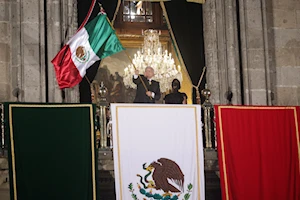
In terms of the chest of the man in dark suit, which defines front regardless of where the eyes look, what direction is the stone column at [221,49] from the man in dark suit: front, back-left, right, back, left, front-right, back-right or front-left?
front-left

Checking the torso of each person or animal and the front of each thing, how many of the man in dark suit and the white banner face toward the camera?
2

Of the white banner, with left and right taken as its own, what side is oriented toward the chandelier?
back

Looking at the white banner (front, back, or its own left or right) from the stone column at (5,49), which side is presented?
right

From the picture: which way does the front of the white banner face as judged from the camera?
facing the viewer

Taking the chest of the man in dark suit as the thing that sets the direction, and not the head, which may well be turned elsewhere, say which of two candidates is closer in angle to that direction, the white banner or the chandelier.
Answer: the white banner

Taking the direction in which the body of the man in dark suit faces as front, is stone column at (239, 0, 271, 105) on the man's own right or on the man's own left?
on the man's own left

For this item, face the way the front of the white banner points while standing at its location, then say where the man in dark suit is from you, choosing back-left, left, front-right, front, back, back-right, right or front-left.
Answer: back

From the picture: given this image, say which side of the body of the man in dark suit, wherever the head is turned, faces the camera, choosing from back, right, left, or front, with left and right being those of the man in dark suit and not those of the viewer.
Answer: front

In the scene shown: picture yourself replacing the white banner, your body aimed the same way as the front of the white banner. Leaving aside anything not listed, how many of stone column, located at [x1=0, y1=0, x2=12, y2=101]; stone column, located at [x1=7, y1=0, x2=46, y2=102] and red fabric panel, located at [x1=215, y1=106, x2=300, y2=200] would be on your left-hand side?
1

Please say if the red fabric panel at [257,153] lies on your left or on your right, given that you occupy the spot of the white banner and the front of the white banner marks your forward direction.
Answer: on your left

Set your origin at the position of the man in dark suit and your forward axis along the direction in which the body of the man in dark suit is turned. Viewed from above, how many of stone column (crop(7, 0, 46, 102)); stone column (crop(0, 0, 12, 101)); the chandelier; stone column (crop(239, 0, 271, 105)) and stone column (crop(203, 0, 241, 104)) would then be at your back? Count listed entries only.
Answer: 1
